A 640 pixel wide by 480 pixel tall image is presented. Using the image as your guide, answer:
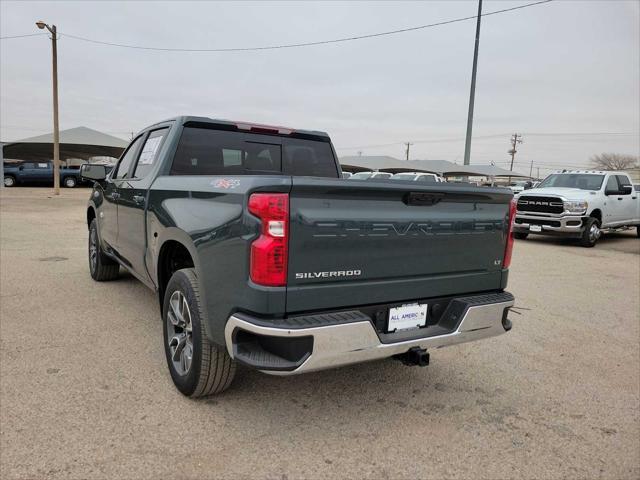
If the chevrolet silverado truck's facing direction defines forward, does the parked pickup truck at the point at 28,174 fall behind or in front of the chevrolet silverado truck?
in front

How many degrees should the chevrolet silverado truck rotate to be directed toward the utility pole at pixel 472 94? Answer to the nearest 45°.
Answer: approximately 45° to its right

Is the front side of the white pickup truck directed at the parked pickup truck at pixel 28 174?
no

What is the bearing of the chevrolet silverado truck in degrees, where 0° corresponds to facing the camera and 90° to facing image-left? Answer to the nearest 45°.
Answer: approximately 135°

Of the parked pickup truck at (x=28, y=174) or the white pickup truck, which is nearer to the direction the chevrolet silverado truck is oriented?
the parked pickup truck

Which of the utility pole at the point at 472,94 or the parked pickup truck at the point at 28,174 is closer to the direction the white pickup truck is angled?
the parked pickup truck

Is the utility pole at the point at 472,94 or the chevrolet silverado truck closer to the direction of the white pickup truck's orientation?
the chevrolet silverado truck

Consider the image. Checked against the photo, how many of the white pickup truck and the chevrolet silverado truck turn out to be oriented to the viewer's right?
0

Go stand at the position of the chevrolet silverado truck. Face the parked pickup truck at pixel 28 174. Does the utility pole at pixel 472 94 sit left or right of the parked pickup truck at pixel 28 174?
right

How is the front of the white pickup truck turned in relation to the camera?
facing the viewer and to the left of the viewer

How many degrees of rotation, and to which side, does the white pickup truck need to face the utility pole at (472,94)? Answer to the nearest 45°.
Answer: approximately 90° to its right

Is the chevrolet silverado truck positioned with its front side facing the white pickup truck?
no
